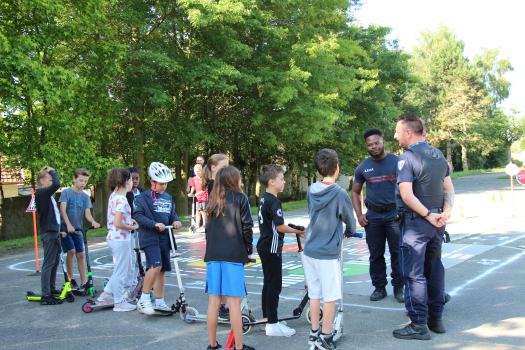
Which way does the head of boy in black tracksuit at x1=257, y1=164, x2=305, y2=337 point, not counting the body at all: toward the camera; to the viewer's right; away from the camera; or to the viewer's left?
to the viewer's right

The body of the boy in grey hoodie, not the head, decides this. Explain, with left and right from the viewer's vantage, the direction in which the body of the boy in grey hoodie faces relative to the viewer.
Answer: facing away from the viewer and to the right of the viewer

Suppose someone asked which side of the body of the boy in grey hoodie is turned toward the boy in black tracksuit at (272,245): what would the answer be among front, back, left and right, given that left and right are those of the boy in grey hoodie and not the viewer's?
left

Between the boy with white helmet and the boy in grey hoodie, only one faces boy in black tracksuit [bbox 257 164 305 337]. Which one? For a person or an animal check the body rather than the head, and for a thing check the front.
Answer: the boy with white helmet

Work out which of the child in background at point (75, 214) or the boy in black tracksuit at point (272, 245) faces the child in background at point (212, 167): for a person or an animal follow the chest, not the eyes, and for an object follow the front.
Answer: the child in background at point (75, 214)

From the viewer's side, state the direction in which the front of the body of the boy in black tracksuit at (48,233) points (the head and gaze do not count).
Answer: to the viewer's right

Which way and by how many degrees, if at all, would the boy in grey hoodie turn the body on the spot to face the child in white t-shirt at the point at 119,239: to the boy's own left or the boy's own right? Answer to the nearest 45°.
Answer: approximately 90° to the boy's own left

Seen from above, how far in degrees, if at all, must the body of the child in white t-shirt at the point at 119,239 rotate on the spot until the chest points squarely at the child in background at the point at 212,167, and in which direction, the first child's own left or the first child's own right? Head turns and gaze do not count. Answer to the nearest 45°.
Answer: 0° — they already face them

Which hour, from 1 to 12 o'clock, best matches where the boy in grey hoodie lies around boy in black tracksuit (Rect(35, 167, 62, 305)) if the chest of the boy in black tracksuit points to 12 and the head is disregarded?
The boy in grey hoodie is roughly at 2 o'clock from the boy in black tracksuit.

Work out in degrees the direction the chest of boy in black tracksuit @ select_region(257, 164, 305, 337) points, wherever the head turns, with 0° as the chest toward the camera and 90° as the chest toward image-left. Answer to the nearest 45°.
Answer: approximately 270°

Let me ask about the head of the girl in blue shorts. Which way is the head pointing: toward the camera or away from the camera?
away from the camera

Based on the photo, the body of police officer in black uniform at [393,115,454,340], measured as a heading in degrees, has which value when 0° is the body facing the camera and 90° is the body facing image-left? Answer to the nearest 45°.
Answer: approximately 135°
